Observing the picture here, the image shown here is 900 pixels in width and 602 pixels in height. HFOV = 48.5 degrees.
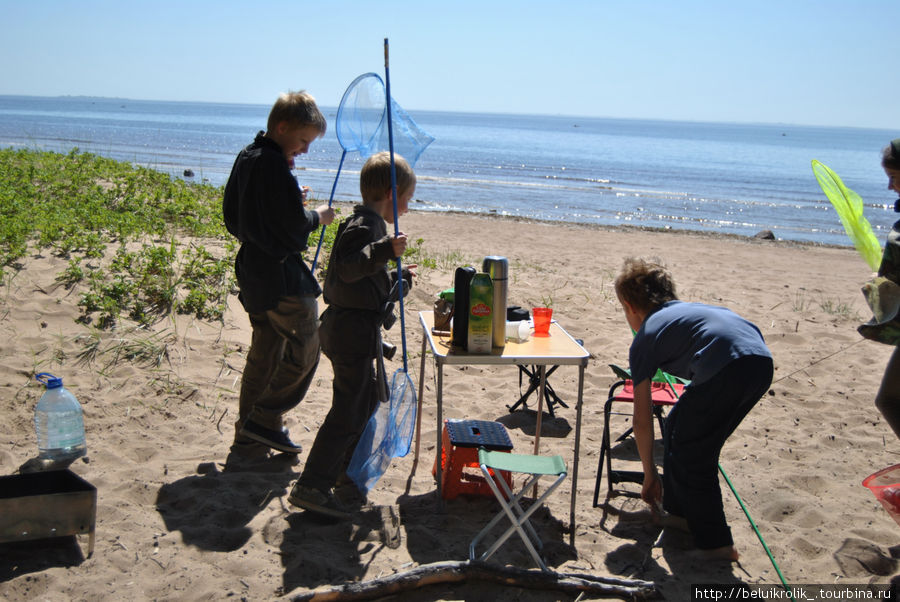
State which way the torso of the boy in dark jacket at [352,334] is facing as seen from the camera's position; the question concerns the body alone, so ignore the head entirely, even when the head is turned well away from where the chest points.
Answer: to the viewer's right

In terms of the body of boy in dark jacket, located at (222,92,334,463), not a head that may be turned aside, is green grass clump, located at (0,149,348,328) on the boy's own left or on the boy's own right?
on the boy's own left

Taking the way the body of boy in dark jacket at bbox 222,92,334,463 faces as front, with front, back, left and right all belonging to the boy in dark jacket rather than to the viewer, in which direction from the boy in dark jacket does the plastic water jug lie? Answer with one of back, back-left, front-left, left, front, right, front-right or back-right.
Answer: back

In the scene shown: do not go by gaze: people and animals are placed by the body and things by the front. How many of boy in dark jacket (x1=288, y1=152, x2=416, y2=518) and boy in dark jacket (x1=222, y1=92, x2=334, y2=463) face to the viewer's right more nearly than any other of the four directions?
2

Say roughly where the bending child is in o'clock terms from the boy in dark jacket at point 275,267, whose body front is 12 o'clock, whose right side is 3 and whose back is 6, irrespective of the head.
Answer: The bending child is roughly at 1 o'clock from the boy in dark jacket.

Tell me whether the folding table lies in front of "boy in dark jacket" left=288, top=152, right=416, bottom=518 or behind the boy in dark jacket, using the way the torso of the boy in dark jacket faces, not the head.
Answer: in front

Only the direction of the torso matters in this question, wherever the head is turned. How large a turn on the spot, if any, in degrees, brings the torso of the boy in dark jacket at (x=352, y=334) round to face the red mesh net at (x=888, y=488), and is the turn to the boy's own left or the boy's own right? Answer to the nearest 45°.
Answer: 0° — they already face it

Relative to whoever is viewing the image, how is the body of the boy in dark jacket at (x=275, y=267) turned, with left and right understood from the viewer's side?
facing to the right of the viewer

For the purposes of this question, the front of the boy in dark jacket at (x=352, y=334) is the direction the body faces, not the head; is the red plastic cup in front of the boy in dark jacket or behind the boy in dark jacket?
in front

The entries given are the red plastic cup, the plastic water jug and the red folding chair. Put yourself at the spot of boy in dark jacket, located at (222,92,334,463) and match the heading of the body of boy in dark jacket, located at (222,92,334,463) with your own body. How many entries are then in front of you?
2

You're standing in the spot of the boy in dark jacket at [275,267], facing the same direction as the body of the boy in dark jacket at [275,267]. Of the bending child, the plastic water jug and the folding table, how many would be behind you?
1

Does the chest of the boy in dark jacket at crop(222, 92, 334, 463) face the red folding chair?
yes

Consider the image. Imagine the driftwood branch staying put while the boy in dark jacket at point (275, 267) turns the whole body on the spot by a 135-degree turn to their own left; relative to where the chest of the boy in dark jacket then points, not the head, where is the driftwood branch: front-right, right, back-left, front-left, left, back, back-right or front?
back

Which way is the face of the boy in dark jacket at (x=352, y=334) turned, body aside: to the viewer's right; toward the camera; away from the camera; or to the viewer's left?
to the viewer's right
